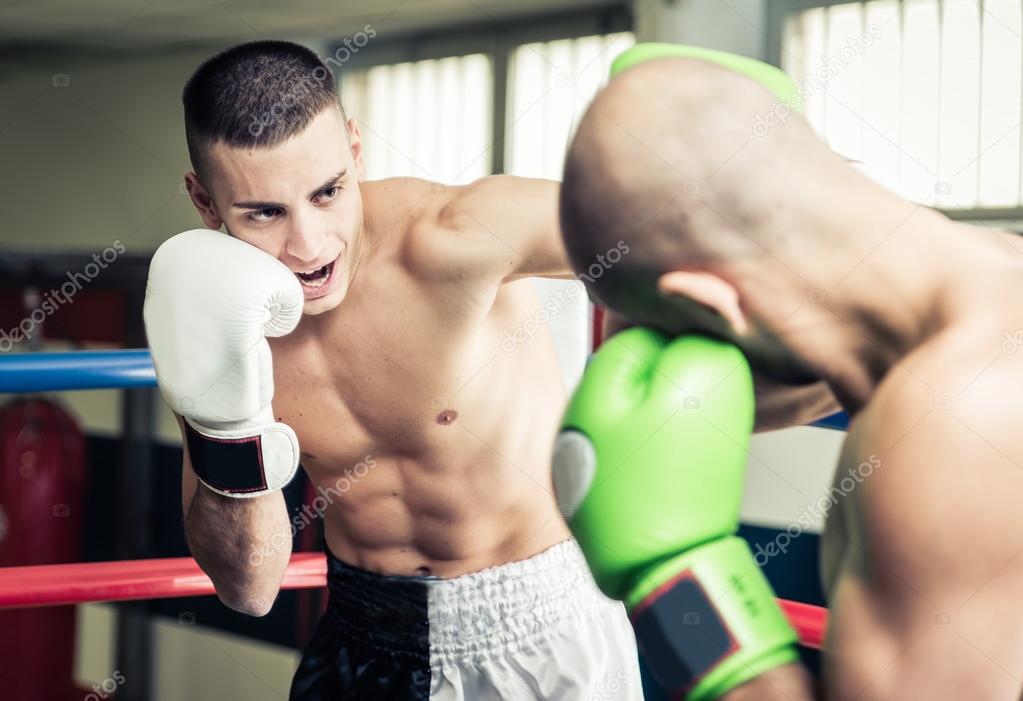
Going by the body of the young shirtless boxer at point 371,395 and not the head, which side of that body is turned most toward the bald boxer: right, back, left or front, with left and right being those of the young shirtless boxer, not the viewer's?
front

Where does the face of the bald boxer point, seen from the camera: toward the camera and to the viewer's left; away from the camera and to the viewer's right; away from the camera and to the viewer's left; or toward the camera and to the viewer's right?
away from the camera and to the viewer's left

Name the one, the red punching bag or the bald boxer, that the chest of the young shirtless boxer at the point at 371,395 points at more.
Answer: the bald boxer

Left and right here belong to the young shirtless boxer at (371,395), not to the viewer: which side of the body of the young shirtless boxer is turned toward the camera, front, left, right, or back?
front

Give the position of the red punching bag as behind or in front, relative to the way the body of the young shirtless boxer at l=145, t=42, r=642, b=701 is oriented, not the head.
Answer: behind
